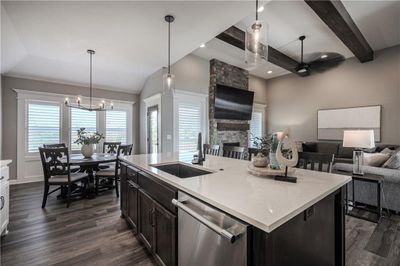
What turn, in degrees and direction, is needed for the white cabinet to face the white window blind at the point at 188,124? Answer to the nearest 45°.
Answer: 0° — it already faces it

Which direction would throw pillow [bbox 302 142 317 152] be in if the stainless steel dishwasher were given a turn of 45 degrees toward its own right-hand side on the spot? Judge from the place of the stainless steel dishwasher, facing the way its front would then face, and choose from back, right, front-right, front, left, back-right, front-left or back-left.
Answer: back-right

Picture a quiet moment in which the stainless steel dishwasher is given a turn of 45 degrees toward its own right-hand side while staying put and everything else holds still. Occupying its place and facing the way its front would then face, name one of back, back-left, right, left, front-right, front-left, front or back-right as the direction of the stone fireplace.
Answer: right

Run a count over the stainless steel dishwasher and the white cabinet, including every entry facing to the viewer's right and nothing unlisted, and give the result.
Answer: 1

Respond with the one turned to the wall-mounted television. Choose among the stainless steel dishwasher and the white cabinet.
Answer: the white cabinet

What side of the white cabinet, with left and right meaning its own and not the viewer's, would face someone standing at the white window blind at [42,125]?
left

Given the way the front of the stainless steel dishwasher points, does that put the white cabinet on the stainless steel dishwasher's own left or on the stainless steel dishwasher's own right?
on the stainless steel dishwasher's own right

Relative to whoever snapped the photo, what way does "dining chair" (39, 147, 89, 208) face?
facing away from the viewer and to the right of the viewer

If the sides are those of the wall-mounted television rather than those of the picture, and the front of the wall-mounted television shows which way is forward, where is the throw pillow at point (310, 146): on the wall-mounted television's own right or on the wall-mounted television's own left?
on the wall-mounted television's own left

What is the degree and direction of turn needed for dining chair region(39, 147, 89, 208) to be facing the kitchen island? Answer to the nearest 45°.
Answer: approximately 135° to its right

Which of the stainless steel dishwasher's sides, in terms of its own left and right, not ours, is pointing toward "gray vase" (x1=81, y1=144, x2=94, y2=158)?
right

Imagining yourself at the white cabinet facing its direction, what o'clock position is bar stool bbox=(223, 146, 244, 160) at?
The bar stool is roughly at 1 o'clock from the white cabinet.

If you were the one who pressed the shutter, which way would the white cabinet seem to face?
facing to the right of the viewer

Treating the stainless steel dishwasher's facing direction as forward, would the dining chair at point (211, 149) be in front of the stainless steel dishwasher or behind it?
behind

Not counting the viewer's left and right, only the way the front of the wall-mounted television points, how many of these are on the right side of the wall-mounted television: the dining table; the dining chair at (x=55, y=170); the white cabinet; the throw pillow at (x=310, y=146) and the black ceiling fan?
3
